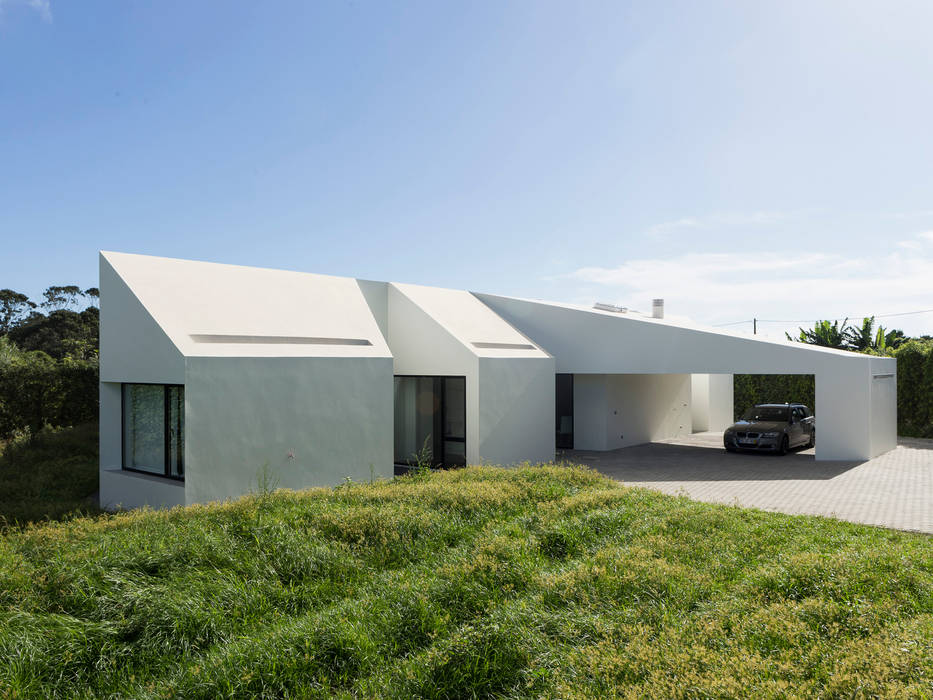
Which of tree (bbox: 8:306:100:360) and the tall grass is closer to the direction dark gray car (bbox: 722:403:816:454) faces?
the tall grass

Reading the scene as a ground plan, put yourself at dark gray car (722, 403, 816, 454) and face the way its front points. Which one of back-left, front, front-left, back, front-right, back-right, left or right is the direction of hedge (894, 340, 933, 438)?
back

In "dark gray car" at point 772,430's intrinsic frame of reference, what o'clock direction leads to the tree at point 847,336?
The tree is roughly at 5 o'clock from the dark gray car.

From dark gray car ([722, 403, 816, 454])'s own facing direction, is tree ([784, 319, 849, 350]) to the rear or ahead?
to the rear

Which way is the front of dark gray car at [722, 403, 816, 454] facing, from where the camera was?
facing the viewer and to the left of the viewer

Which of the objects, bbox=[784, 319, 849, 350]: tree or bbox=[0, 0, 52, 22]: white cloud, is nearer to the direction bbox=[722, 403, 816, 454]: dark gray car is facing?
the white cloud

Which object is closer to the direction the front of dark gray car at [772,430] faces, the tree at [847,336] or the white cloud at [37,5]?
the white cloud

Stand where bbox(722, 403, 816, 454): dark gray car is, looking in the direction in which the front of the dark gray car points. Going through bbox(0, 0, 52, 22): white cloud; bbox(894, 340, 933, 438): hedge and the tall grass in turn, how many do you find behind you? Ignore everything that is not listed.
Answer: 1

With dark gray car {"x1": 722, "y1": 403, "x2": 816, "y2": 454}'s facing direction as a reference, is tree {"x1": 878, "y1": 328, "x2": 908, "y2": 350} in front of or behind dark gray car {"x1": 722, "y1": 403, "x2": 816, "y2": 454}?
behind

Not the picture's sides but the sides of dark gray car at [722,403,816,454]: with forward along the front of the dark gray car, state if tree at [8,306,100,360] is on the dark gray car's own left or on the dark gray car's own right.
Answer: on the dark gray car's own right

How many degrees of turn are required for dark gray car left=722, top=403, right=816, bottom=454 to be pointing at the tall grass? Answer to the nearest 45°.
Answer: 0° — it already faces it
